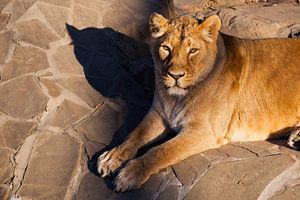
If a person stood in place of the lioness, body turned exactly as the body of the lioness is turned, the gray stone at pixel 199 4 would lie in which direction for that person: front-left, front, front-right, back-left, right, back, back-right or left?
back-right

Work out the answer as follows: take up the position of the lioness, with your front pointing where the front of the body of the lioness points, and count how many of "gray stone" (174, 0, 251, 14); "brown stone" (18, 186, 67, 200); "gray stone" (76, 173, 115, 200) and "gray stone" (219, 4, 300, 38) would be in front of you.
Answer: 2

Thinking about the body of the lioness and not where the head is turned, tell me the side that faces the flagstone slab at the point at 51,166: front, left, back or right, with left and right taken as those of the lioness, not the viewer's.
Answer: front

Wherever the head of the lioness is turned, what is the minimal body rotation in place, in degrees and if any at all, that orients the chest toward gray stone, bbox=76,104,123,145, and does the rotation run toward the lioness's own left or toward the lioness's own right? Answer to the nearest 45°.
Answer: approximately 45° to the lioness's own right

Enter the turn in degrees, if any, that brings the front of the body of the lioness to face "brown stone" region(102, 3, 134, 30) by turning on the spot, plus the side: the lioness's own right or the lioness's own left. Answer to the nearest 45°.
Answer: approximately 90° to the lioness's own right

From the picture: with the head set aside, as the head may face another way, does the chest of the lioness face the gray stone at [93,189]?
yes

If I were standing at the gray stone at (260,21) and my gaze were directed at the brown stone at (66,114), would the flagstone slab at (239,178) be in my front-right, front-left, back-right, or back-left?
front-left

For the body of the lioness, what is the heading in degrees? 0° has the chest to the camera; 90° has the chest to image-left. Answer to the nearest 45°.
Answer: approximately 45°

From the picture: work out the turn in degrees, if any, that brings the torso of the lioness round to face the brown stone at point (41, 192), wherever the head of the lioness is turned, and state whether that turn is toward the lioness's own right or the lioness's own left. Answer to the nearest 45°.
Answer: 0° — it already faces it

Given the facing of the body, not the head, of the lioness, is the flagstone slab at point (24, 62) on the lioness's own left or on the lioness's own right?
on the lioness's own right

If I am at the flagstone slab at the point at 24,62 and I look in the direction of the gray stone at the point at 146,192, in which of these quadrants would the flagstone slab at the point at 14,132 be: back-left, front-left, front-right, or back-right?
front-right

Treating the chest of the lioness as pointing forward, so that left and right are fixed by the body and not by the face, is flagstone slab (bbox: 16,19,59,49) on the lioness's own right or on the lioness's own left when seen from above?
on the lioness's own right
